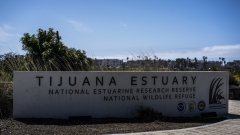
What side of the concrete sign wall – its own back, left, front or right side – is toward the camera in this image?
front

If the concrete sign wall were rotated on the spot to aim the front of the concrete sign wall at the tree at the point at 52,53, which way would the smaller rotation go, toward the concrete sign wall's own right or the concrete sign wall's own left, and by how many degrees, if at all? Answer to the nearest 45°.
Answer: approximately 135° to the concrete sign wall's own right
